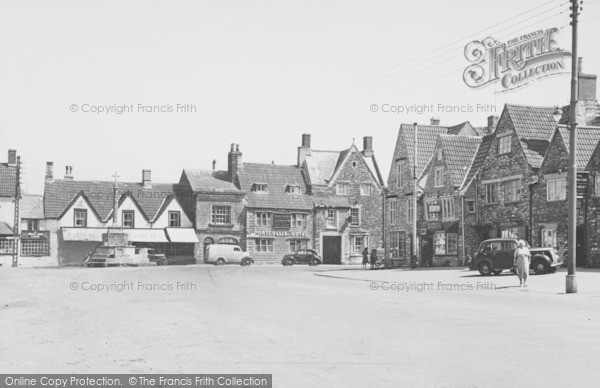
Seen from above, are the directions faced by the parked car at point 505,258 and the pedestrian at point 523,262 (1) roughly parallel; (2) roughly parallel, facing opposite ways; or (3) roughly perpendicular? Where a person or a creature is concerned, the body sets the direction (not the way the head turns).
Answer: roughly perpendicular

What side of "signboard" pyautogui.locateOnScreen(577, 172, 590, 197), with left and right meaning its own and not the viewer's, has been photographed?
front

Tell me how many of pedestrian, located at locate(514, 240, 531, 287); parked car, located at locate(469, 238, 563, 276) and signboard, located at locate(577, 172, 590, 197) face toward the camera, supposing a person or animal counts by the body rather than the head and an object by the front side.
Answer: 2

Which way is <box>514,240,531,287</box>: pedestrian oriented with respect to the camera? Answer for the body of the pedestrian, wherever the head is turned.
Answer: toward the camera

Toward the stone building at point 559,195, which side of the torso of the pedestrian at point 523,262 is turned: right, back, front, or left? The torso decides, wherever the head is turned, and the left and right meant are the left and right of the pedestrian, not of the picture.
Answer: back
